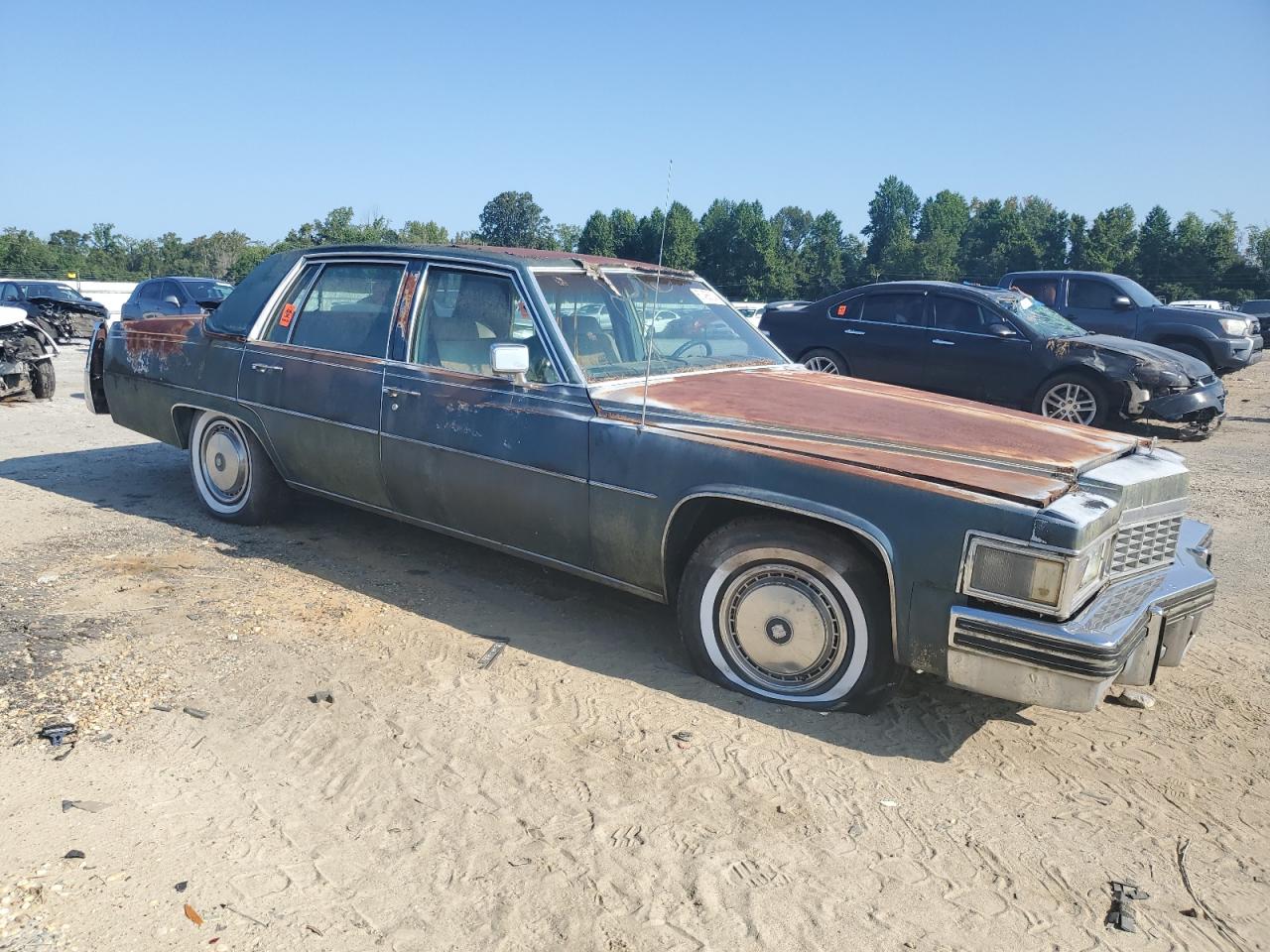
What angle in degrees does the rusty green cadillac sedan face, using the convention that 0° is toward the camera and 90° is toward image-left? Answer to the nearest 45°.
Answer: approximately 315°

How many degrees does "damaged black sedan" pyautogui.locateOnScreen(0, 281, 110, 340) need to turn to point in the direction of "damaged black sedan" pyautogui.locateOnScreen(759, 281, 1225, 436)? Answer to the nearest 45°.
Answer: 0° — it already faces it

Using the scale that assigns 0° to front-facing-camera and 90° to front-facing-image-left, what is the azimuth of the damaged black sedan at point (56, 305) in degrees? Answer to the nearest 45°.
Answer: approximately 315°

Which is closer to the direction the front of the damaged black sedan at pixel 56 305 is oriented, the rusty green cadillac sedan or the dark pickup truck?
the dark pickup truck

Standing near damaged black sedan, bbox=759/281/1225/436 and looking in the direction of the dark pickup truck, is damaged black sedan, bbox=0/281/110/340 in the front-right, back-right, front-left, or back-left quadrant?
back-left

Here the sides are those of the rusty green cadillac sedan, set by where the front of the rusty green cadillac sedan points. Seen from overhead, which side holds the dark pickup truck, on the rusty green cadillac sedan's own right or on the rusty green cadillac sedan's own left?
on the rusty green cadillac sedan's own left

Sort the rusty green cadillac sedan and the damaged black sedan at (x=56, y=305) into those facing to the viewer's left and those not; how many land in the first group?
0

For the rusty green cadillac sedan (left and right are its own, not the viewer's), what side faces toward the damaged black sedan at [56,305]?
back

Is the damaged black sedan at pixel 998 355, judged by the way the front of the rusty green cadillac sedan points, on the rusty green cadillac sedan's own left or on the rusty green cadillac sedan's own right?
on the rusty green cadillac sedan's own left

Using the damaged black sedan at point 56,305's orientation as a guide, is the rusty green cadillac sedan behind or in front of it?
in front

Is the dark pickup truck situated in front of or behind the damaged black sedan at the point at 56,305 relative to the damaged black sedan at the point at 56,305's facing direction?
in front

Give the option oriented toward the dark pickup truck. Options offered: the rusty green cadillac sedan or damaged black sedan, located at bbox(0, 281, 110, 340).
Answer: the damaged black sedan
